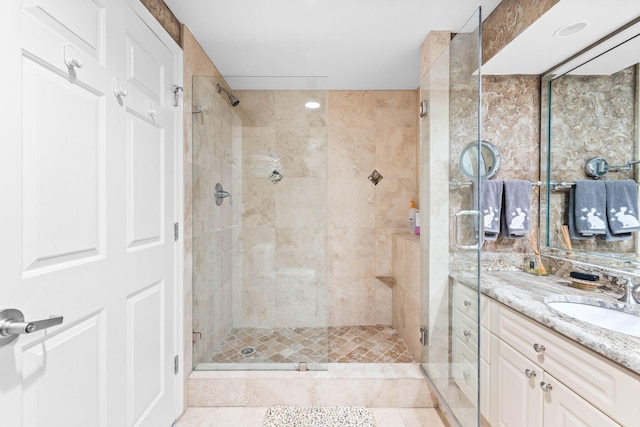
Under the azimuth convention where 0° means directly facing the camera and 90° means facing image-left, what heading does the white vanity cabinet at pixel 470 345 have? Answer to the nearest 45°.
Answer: approximately 45°

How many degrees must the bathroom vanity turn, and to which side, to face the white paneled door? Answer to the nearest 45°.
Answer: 0° — it already faces it

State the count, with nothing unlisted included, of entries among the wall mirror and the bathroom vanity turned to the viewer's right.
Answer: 0

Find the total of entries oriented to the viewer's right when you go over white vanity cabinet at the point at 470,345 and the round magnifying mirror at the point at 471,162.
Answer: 0

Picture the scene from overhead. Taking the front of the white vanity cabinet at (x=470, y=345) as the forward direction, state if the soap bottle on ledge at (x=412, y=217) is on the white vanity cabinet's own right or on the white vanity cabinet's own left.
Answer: on the white vanity cabinet's own right

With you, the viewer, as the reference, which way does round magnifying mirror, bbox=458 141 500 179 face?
facing the viewer

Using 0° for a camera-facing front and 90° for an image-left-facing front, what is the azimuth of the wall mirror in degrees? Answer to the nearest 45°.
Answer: approximately 45°

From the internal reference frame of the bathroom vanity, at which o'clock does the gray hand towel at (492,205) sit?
The gray hand towel is roughly at 4 o'clock from the bathroom vanity.
